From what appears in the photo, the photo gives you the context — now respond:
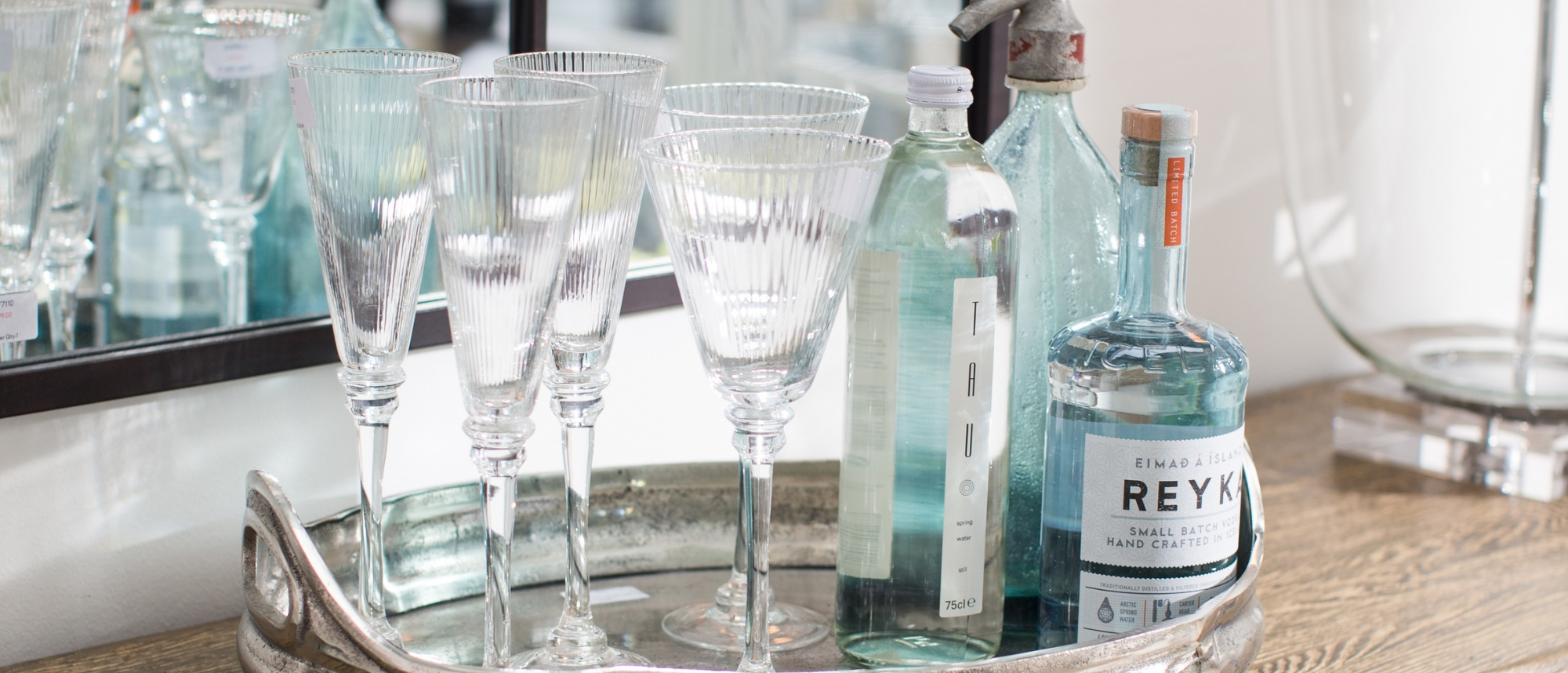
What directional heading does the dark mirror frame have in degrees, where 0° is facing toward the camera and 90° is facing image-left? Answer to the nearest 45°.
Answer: approximately 315°

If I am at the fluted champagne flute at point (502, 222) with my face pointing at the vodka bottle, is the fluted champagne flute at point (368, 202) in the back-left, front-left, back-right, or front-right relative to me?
back-left
